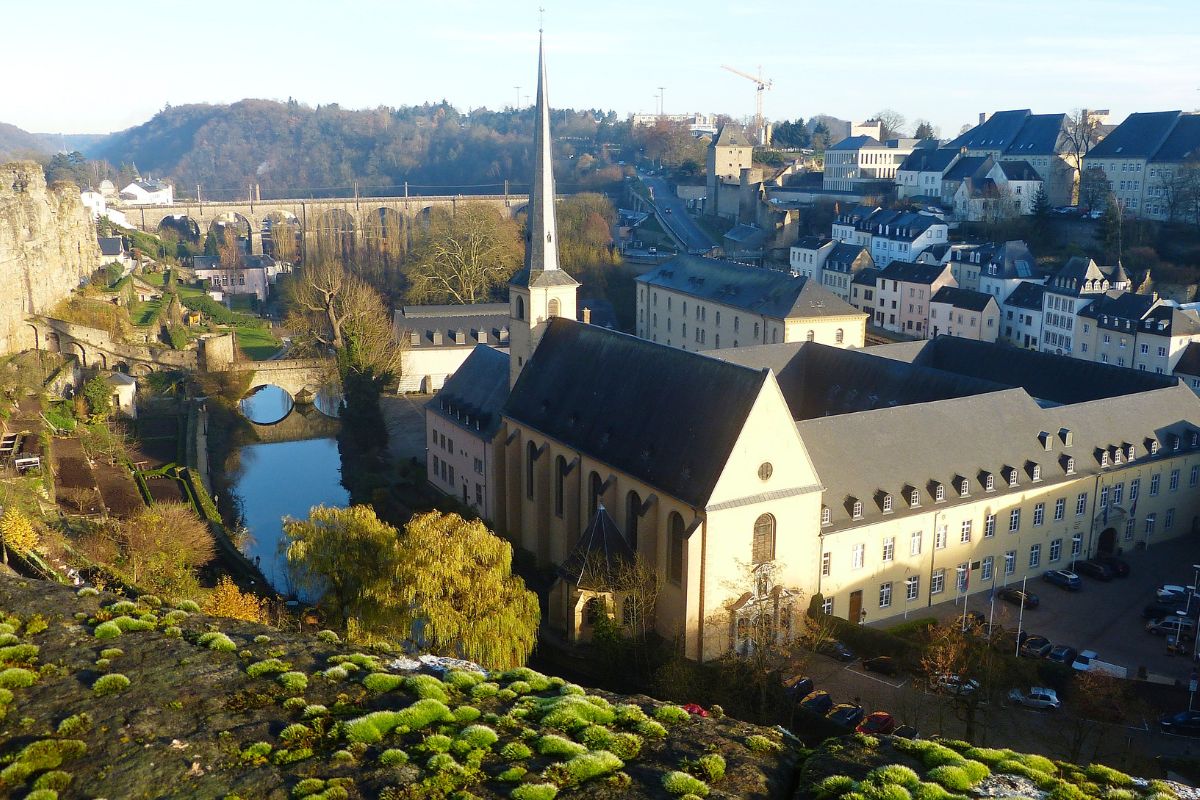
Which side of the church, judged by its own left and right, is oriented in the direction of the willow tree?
right

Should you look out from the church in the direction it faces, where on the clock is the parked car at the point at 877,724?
The parked car is roughly at 1 o'clock from the church.

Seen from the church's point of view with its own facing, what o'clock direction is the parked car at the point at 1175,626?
The parked car is roughly at 11 o'clock from the church.

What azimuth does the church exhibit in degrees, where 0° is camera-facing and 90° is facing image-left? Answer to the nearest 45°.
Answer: approximately 315°

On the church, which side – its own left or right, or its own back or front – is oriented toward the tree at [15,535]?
right

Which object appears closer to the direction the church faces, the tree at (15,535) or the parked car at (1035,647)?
the parked car

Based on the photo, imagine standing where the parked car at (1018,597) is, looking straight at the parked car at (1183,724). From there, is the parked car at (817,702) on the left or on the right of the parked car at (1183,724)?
right

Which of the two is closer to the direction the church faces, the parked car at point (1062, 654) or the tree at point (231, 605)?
the parked car

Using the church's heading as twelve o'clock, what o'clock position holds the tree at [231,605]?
The tree is roughly at 3 o'clock from the church.
